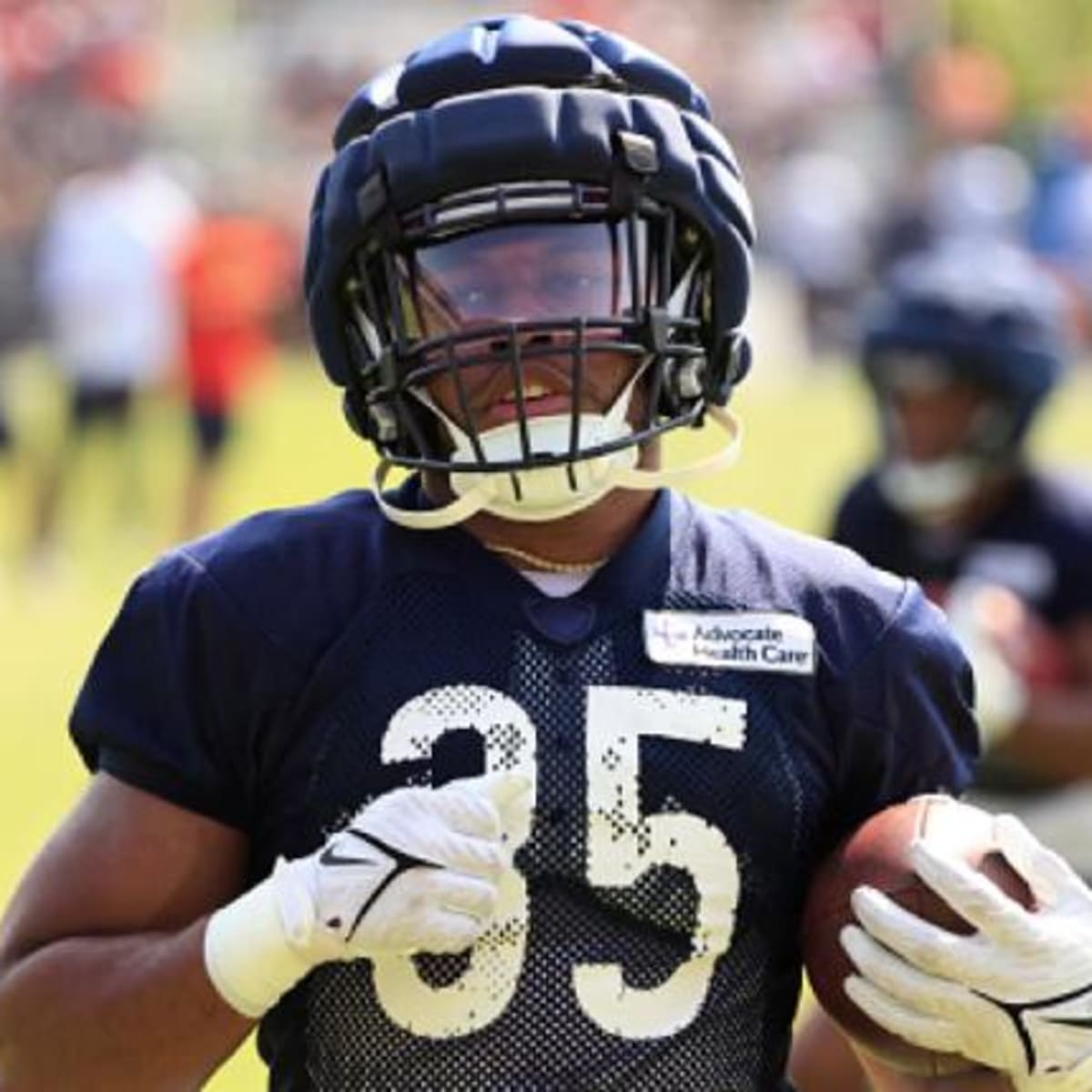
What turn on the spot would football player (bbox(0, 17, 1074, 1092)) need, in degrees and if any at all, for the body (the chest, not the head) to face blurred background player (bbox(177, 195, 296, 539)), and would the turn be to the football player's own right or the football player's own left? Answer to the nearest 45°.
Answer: approximately 180°

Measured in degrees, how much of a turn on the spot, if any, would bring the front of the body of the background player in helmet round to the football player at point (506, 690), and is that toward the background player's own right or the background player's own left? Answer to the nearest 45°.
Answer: approximately 45° to the background player's own left

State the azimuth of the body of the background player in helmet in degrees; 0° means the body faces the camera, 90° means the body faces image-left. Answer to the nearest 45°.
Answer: approximately 45°

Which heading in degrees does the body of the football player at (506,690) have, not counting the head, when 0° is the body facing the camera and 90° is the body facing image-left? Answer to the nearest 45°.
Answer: approximately 0°

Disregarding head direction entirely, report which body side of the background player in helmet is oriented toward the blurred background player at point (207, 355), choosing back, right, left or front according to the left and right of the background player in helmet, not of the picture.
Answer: right

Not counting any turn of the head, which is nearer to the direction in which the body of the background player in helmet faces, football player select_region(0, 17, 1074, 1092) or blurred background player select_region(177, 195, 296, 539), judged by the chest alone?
the football player

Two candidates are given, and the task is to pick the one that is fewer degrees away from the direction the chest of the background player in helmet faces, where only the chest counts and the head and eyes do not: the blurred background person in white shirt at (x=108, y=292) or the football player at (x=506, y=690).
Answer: the football player

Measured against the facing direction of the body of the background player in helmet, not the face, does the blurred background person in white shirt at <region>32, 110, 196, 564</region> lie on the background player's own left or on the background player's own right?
on the background player's own right

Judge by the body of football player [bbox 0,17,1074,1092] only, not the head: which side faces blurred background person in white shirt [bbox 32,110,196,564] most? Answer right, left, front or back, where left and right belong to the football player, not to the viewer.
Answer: back
